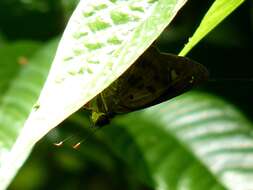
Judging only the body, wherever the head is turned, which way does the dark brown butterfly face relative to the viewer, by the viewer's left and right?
facing to the left of the viewer

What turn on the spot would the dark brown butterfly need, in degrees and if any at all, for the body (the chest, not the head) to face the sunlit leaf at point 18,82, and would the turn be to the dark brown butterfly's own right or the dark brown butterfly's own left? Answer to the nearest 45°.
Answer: approximately 45° to the dark brown butterfly's own right

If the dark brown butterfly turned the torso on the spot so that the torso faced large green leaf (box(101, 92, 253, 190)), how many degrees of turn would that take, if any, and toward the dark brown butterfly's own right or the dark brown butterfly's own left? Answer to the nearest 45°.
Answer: approximately 90° to the dark brown butterfly's own right

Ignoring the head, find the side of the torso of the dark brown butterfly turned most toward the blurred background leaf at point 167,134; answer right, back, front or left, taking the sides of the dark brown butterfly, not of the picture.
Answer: right
